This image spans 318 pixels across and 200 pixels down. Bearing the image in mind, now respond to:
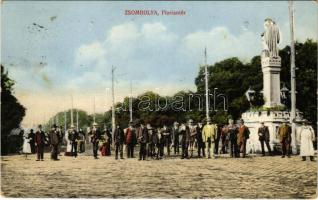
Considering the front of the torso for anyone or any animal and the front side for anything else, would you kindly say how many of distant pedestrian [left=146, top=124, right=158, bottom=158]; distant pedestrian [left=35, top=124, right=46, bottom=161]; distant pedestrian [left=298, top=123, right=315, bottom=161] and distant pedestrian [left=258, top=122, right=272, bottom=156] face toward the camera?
4

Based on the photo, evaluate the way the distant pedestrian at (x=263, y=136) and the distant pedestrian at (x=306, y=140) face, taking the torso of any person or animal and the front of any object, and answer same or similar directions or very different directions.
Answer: same or similar directions

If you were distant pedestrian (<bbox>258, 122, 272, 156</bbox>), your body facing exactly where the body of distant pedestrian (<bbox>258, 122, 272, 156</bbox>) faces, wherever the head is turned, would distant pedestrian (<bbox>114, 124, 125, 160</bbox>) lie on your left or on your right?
on your right

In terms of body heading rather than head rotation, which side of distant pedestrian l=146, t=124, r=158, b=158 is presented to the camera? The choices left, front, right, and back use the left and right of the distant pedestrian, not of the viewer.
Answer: front

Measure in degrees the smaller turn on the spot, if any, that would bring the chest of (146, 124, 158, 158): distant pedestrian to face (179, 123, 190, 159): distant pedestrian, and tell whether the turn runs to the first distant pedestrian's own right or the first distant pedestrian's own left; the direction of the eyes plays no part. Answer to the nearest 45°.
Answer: approximately 90° to the first distant pedestrian's own left

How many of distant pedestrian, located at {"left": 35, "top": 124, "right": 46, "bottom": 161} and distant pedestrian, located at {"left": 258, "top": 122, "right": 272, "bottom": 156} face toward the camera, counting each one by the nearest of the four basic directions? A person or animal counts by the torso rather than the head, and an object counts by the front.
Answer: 2

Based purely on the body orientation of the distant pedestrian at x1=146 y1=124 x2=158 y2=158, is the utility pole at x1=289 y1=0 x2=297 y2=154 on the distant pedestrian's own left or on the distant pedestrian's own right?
on the distant pedestrian's own left

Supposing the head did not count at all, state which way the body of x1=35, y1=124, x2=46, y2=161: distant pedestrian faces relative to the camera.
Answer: toward the camera

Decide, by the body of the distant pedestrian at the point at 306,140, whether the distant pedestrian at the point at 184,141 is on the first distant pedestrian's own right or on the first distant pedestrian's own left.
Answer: on the first distant pedestrian's own right

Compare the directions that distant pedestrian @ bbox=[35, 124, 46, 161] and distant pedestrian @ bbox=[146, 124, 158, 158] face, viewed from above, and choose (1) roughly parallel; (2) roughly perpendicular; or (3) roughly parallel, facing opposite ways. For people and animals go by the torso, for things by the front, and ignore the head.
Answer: roughly parallel

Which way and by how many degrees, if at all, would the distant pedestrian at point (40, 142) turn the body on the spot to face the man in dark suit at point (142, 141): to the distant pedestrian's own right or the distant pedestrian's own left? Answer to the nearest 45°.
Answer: approximately 90° to the distant pedestrian's own left

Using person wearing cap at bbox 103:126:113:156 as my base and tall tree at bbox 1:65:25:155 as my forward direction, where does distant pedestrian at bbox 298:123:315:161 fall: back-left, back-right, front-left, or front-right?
back-left

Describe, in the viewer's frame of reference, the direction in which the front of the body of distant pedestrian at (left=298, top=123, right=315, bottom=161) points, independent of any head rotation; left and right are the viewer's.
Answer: facing the viewer

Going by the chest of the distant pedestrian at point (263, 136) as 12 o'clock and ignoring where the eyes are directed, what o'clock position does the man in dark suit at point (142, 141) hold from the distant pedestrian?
The man in dark suit is roughly at 3 o'clock from the distant pedestrian.

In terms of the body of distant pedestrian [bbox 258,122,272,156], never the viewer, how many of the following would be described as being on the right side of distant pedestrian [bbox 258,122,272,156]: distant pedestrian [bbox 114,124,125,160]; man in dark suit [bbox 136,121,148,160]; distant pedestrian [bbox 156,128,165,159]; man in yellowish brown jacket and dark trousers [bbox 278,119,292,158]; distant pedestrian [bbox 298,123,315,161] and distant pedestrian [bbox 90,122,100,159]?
4

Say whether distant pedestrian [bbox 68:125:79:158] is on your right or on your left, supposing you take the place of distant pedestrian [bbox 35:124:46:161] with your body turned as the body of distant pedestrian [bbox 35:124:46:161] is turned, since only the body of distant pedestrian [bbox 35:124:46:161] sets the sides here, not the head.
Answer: on your left
